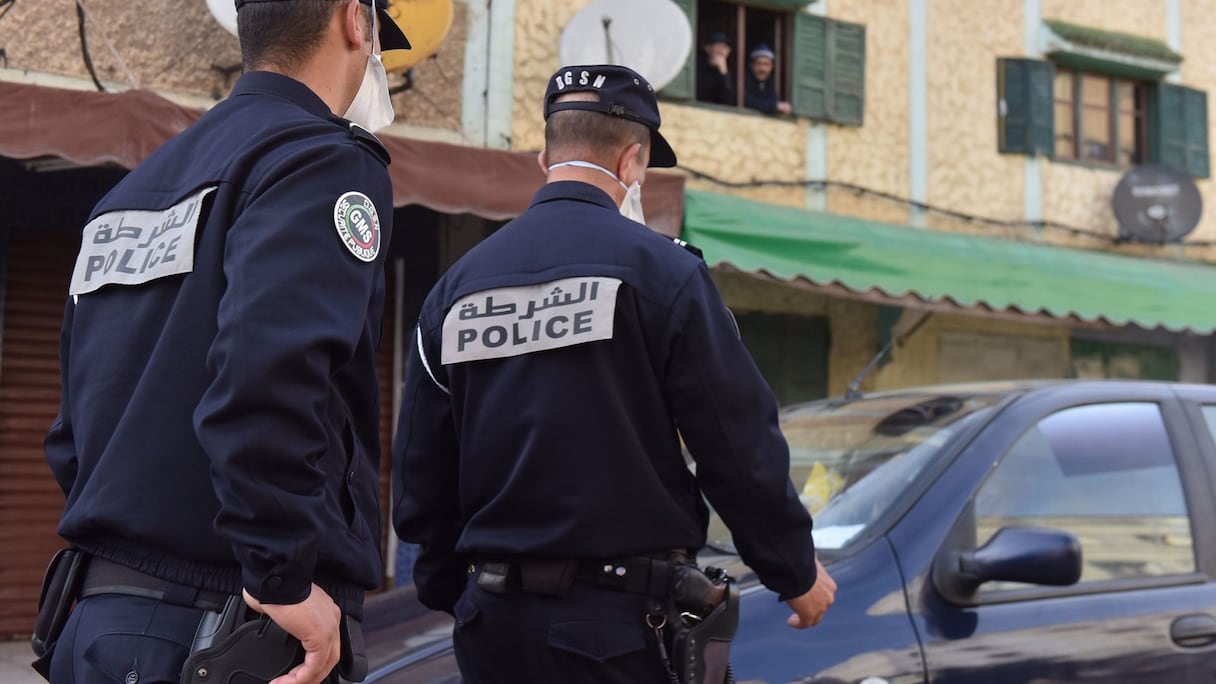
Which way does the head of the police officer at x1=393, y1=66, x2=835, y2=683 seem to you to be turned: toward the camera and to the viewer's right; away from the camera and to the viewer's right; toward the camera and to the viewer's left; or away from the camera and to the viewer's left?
away from the camera and to the viewer's right

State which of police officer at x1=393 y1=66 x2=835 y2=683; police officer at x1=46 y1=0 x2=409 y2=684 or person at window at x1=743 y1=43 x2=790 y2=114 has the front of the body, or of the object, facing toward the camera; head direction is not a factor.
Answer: the person at window

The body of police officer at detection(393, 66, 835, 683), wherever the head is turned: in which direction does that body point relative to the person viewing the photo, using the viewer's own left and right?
facing away from the viewer and to the right of the viewer

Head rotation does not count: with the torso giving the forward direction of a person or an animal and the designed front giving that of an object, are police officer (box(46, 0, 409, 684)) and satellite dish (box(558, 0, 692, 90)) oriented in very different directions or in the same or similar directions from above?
very different directions

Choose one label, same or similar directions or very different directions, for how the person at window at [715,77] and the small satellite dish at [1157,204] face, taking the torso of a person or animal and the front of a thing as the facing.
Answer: same or similar directions

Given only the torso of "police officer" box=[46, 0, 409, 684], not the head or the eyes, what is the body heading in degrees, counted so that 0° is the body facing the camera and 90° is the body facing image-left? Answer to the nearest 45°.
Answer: approximately 225°

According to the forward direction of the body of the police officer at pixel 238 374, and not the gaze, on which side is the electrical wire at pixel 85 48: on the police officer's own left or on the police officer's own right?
on the police officer's own left

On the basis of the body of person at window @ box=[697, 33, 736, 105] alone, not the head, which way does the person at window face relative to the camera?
toward the camera

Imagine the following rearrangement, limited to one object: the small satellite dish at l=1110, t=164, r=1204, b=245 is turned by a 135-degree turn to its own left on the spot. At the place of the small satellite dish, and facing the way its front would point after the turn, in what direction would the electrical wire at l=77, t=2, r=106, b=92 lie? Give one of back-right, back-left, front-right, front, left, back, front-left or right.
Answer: back

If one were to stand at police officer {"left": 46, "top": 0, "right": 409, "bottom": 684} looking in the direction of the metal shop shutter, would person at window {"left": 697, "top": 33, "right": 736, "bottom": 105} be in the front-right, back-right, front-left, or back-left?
front-right

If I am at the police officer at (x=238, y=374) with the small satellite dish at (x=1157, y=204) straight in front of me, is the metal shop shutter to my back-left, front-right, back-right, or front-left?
front-left

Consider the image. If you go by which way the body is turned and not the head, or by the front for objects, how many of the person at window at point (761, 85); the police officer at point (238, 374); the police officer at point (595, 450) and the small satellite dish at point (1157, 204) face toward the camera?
2

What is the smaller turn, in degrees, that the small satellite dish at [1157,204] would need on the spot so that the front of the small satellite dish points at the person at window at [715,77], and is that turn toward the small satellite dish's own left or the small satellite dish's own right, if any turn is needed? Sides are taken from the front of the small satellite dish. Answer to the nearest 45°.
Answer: approximately 45° to the small satellite dish's own right

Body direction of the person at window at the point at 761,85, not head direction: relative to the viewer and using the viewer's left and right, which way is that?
facing the viewer

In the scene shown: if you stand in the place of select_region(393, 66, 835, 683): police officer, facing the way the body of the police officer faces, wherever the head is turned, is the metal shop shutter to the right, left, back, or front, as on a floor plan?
left

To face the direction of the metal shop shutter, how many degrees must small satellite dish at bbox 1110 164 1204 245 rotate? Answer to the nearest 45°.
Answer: approximately 45° to its right

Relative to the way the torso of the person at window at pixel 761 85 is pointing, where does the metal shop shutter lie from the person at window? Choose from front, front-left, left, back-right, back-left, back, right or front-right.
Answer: front-right

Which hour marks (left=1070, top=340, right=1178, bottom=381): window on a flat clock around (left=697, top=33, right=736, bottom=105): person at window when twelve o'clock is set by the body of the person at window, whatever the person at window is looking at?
The window is roughly at 8 o'clock from the person at window.
